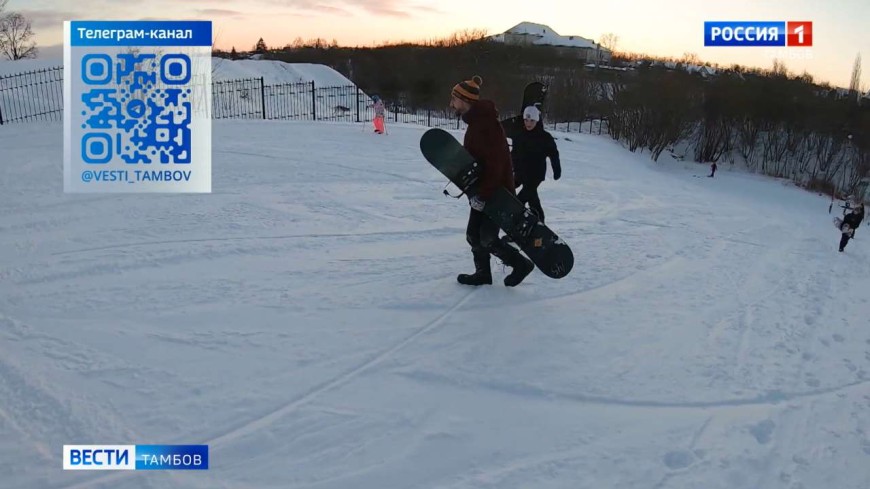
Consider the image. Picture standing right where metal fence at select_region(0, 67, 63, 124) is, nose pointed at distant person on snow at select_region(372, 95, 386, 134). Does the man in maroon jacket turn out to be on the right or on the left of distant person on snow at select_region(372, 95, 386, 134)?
right

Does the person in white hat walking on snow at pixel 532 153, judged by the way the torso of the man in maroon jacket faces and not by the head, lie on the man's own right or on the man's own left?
on the man's own right

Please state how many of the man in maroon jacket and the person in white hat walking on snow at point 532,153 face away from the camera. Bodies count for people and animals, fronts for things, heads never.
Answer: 0

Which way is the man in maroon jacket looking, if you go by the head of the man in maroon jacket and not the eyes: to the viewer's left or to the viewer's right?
to the viewer's left

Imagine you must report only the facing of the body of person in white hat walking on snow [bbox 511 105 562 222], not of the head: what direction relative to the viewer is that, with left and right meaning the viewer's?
facing the viewer and to the left of the viewer

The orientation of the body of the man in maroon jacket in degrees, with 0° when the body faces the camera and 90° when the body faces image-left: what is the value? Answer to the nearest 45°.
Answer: approximately 90°

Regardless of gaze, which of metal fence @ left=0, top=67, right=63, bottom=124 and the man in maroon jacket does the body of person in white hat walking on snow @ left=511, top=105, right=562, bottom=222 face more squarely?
the man in maroon jacket

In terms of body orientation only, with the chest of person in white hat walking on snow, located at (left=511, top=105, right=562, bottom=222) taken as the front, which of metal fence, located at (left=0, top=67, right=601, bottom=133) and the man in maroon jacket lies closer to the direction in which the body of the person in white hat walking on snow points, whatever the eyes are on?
the man in maroon jacket

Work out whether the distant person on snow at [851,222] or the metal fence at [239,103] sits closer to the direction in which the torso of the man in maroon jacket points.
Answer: the metal fence
